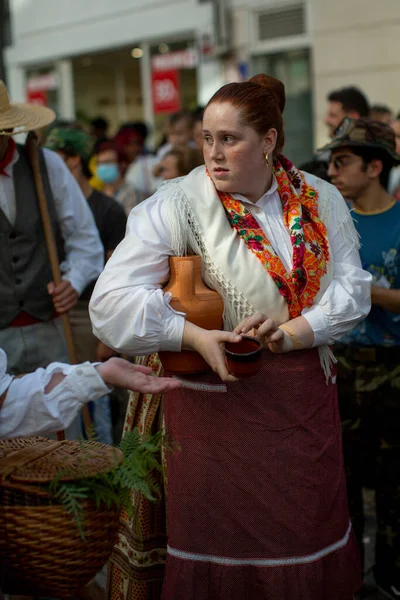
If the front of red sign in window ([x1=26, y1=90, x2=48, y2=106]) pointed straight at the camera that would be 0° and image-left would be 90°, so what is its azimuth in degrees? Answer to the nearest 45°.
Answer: approximately 0°

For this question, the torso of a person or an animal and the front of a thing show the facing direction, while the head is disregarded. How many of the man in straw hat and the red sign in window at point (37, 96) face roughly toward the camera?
2

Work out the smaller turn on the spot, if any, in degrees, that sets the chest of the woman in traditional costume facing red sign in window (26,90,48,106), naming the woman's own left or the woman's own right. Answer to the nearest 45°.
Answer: approximately 180°

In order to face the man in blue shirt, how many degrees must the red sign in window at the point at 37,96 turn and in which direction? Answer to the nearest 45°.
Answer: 0° — it already faces them

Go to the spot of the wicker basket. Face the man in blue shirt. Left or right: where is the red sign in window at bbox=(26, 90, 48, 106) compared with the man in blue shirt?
left

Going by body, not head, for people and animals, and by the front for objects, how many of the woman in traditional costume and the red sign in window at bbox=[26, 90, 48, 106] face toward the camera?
2

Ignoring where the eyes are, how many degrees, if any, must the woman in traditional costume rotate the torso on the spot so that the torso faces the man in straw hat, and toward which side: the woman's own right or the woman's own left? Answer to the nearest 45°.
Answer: approximately 135° to the woman's own right

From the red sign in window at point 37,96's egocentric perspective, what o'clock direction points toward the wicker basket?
The wicker basket is roughly at 12 o'clock from the red sign in window.

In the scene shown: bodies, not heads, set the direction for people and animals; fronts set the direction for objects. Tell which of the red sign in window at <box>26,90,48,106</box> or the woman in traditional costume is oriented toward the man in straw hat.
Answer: the red sign in window
